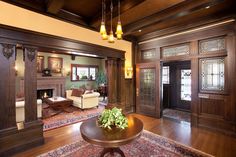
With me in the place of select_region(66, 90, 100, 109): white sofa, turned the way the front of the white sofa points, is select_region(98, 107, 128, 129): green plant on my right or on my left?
on my left

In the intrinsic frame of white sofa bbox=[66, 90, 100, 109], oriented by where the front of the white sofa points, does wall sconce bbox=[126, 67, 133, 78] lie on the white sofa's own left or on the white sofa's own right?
on the white sofa's own left

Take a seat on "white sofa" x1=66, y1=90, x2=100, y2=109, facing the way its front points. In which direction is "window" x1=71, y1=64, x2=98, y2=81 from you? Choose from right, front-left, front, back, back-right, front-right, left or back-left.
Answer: back-right

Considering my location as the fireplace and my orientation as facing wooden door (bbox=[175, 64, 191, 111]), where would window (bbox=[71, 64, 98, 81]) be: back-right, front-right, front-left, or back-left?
front-left

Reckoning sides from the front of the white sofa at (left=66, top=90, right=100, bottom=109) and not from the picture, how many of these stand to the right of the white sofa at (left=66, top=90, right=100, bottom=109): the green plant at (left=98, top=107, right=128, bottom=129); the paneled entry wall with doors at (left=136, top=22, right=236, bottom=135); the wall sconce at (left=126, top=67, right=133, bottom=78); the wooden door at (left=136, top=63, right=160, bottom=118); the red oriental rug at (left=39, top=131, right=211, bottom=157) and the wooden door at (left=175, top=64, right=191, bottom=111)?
0

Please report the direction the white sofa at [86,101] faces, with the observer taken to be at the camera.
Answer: facing the viewer and to the left of the viewer

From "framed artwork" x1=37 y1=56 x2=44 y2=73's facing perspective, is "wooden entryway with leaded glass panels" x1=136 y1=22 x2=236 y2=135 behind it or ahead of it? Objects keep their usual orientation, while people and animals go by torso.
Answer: ahead

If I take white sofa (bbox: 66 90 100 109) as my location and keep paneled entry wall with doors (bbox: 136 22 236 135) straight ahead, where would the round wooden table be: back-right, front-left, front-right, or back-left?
front-right

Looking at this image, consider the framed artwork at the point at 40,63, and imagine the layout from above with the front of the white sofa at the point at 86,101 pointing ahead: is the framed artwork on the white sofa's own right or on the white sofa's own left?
on the white sofa's own right

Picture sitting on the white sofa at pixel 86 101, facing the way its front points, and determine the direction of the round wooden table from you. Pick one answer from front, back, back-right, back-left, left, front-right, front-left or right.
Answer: front-left

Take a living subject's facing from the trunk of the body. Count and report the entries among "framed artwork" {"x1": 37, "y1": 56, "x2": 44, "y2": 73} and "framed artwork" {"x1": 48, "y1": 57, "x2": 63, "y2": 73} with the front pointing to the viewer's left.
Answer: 0

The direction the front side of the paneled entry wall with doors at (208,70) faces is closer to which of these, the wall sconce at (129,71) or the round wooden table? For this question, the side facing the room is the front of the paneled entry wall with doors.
the round wooden table

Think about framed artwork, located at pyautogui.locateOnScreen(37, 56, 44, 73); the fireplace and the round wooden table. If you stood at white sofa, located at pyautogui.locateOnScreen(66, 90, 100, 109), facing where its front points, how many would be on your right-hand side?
2

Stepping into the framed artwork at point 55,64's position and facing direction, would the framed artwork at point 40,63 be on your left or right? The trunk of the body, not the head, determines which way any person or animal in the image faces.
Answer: on your right

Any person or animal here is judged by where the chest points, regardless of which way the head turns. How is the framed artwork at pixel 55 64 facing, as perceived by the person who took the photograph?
facing the viewer and to the right of the viewer

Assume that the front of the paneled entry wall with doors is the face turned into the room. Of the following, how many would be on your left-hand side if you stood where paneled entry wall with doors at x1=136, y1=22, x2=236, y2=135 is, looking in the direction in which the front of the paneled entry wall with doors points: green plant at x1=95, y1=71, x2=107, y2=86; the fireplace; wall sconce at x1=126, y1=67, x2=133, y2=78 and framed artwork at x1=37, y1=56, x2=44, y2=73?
0

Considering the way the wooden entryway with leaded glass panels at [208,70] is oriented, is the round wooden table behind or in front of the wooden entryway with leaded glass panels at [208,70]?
in front
